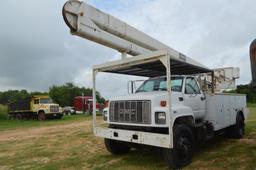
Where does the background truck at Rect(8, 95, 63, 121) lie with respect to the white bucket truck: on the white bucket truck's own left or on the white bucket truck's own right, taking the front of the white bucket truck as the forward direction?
on the white bucket truck's own right

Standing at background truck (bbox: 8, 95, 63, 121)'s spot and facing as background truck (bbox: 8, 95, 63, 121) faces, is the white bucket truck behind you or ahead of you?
ahead

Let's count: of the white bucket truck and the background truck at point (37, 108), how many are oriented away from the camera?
0

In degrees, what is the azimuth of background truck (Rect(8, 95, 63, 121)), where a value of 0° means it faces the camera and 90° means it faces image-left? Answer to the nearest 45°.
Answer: approximately 315°
